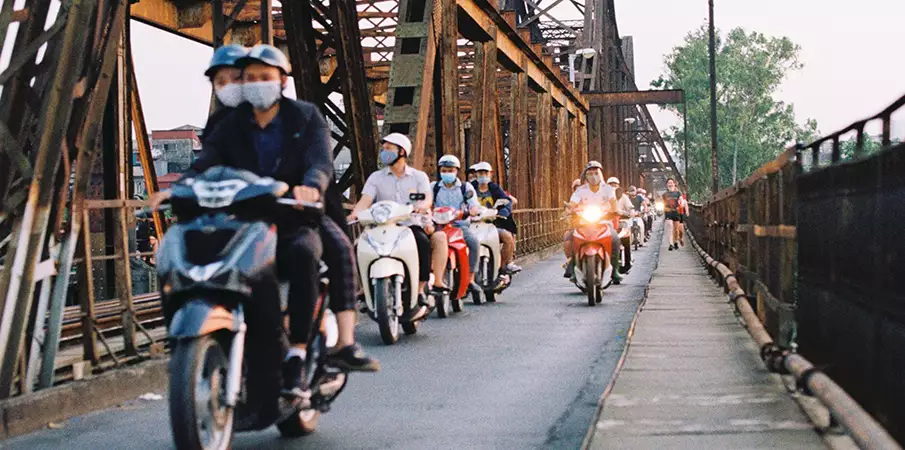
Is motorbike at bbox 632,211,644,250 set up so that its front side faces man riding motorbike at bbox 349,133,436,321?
yes

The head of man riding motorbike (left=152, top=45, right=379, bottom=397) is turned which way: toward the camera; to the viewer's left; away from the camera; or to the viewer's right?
toward the camera

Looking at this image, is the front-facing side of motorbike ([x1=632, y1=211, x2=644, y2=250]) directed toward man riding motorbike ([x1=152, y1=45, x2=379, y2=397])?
yes

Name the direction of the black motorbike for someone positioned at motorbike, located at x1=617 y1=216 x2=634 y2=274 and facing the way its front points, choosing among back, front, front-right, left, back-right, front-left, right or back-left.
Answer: front

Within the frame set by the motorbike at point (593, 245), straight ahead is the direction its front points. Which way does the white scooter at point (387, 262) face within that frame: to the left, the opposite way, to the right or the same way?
the same way

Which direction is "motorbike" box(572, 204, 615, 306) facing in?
toward the camera

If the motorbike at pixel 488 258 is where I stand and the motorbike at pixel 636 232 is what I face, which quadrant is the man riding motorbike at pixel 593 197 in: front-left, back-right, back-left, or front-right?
front-right

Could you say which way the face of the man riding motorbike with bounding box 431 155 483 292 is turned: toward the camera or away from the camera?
toward the camera

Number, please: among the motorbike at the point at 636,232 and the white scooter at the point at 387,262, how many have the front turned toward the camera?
2

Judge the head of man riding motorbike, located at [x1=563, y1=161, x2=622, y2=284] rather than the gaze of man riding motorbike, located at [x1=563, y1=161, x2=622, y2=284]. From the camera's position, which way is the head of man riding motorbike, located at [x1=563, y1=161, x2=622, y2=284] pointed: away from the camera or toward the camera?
toward the camera

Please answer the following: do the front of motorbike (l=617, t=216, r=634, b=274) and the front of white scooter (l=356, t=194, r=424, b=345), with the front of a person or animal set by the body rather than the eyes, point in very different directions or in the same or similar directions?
same or similar directions

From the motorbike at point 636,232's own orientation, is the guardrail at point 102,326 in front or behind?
in front

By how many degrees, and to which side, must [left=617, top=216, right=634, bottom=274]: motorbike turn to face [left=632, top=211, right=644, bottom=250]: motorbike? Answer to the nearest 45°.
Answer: approximately 180°

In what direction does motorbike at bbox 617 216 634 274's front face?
toward the camera

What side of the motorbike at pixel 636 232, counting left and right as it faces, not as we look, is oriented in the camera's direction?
front

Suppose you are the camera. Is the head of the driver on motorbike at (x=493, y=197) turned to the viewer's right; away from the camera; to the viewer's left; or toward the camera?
toward the camera
